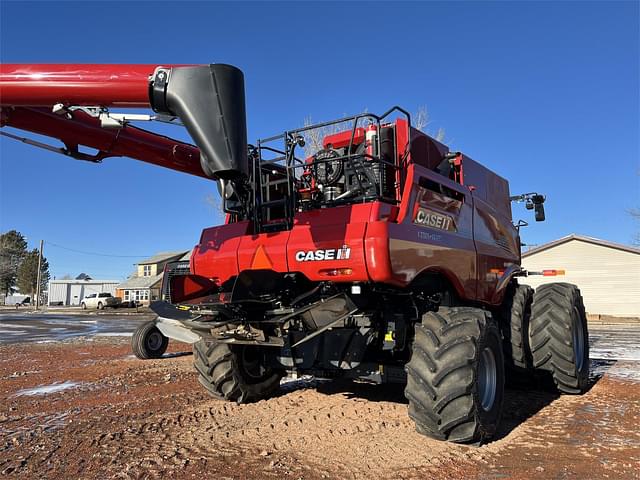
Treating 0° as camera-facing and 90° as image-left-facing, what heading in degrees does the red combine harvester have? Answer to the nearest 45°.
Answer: approximately 225°

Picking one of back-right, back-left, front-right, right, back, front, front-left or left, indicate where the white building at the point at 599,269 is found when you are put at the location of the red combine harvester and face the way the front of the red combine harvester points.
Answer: front
